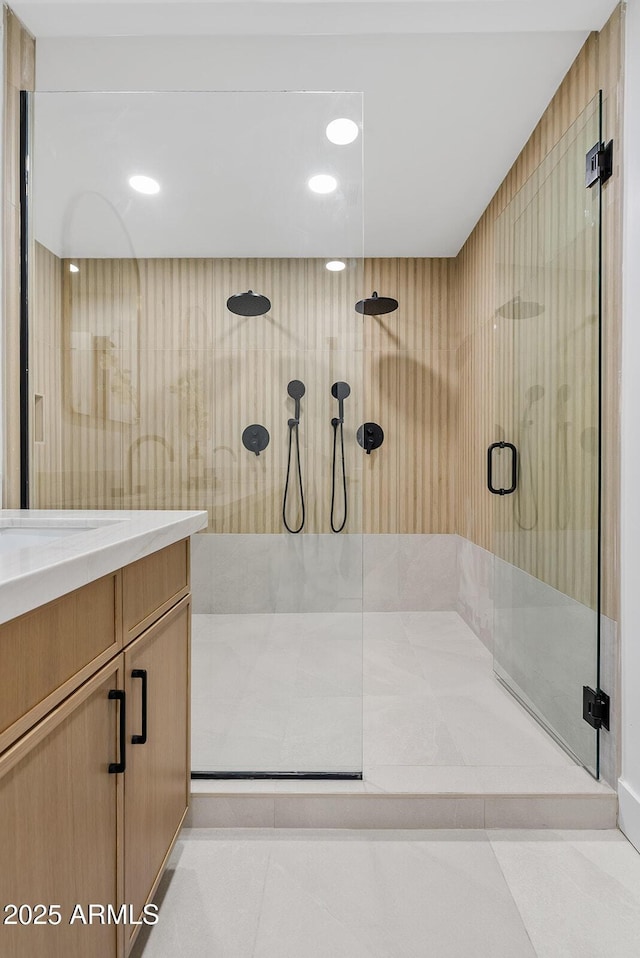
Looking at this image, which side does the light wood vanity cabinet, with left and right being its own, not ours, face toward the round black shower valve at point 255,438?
left

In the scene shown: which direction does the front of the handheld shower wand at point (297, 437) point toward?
toward the camera

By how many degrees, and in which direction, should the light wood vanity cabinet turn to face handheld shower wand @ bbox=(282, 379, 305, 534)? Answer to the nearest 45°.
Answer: approximately 90° to its left

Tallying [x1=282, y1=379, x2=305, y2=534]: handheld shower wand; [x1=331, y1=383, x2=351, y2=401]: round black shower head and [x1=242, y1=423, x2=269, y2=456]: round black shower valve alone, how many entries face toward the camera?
3

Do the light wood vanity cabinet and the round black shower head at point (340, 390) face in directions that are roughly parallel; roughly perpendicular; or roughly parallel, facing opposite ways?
roughly perpendicular

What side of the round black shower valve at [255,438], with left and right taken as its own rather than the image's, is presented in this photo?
front

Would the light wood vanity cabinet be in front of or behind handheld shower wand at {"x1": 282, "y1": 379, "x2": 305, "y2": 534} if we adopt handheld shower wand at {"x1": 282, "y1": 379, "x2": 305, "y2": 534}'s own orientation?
in front

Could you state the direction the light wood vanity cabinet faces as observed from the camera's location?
facing the viewer and to the right of the viewer

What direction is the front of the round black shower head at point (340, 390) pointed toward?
toward the camera
